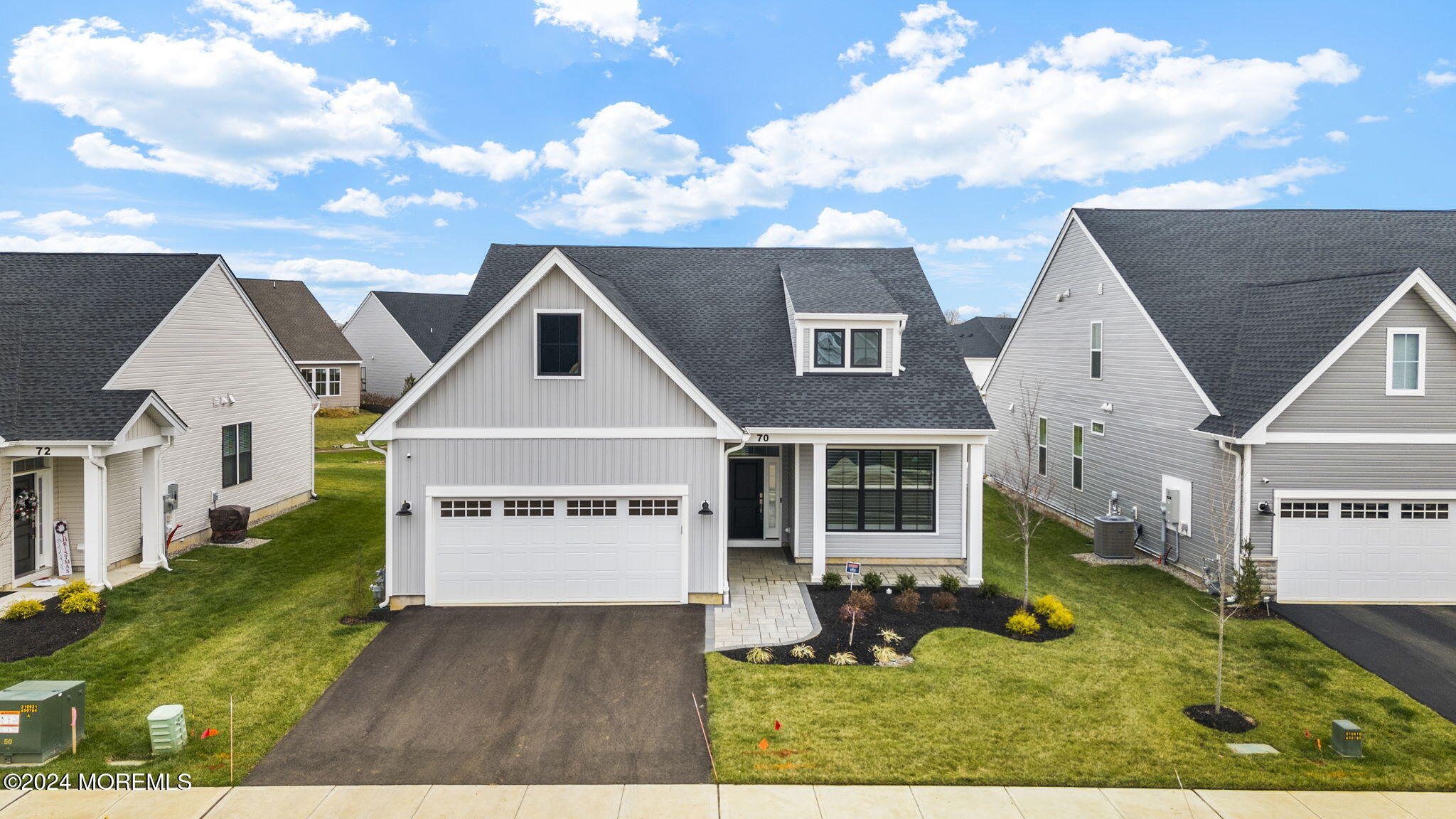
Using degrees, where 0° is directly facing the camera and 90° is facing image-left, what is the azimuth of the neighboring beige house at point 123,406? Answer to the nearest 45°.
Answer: approximately 45°

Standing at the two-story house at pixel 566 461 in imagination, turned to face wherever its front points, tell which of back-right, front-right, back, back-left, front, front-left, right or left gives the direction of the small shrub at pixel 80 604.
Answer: right

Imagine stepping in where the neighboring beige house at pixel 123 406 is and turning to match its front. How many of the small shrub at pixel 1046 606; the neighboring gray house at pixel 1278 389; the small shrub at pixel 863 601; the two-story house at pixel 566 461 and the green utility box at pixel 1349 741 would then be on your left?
5

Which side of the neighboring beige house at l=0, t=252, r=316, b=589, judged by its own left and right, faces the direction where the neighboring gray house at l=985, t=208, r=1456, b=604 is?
left

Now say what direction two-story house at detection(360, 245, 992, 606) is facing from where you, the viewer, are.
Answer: facing the viewer

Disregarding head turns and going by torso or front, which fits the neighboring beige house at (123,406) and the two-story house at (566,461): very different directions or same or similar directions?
same or similar directions

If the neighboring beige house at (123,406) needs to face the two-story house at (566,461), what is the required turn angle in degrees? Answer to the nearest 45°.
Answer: approximately 90° to its left

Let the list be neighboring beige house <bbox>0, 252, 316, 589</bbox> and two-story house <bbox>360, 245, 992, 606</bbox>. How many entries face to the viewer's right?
0

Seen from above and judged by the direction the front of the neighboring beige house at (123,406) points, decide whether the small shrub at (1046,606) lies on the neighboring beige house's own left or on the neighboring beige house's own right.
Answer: on the neighboring beige house's own left

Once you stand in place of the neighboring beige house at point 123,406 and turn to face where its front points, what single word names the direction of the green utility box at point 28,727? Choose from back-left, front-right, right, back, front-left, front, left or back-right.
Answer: front-left

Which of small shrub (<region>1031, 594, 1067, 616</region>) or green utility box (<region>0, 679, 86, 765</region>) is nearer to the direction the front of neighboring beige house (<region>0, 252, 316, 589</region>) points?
the green utility box

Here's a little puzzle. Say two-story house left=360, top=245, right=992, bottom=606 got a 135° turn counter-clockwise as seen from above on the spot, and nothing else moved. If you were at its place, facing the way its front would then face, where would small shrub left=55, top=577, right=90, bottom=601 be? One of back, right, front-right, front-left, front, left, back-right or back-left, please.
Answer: back-left

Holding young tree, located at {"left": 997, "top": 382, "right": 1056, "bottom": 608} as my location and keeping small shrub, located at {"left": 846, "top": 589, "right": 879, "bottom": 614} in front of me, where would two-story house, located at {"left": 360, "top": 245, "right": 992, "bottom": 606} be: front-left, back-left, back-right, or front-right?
front-right

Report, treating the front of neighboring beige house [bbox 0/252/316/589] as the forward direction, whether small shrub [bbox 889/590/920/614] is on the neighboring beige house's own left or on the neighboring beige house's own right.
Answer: on the neighboring beige house's own left

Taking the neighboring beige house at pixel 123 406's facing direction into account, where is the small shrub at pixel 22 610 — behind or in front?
in front
